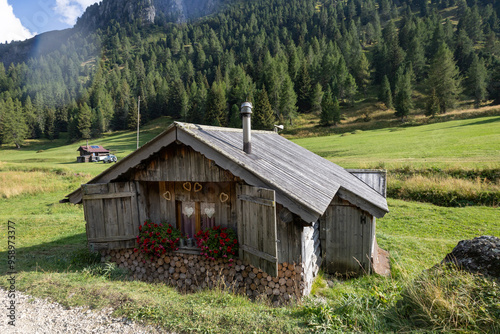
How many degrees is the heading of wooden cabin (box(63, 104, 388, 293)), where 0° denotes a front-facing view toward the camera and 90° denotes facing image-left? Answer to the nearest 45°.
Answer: approximately 45°

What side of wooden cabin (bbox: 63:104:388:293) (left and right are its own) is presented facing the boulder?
left

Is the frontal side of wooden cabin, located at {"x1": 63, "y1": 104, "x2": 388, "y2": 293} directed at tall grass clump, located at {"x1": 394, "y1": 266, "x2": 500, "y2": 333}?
no

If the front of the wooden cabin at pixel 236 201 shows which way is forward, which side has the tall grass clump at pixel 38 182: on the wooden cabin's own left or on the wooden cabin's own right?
on the wooden cabin's own right
